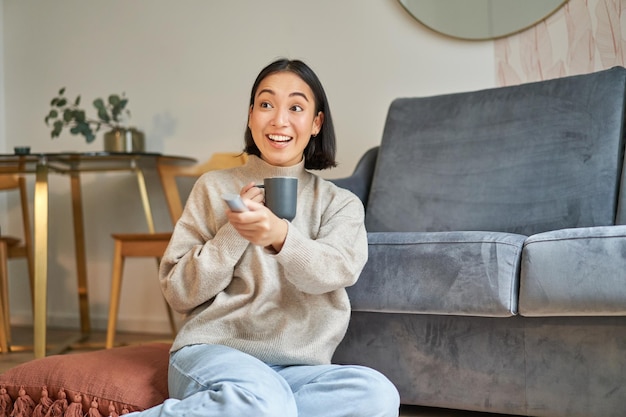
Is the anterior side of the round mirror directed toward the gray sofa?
yes

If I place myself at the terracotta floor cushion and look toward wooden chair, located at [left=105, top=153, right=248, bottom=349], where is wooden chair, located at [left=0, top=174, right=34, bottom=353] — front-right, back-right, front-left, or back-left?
front-left

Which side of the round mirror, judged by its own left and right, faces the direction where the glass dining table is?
right

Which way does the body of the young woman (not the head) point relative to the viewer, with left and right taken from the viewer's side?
facing the viewer

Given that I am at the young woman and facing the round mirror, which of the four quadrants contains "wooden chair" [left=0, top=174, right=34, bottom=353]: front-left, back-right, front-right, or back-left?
front-left

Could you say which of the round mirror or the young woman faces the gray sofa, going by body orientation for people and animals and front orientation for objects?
the round mirror

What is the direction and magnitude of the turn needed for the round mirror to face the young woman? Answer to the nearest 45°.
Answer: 0° — it already faces them

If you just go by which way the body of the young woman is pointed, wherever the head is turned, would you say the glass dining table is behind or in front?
behind

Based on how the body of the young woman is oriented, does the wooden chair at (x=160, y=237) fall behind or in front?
behind

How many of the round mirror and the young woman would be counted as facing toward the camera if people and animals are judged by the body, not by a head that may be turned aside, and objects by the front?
2

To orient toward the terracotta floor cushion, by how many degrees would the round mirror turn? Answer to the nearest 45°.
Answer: approximately 45° to its right

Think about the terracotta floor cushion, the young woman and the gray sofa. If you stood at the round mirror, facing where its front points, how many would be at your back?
0
